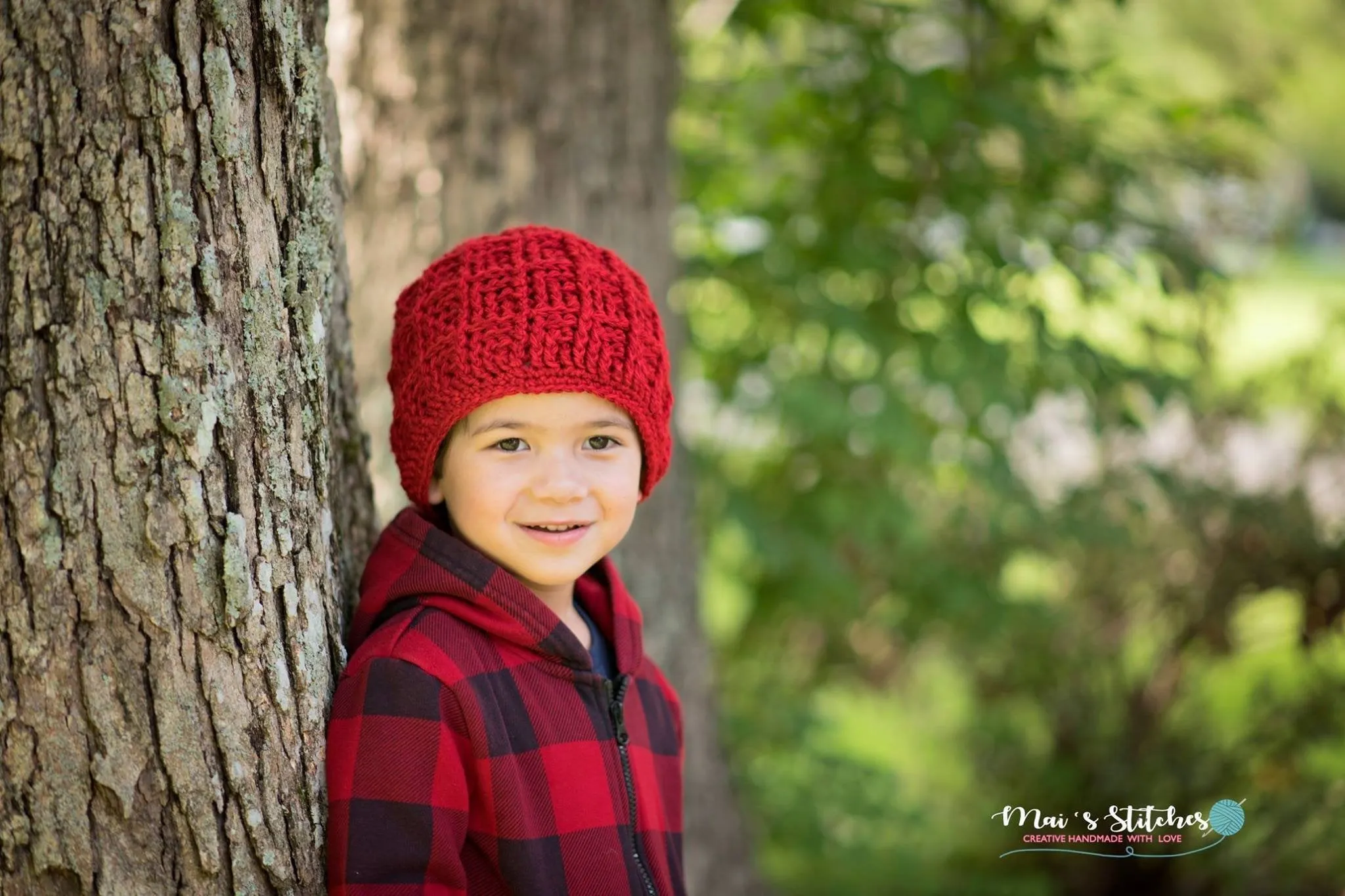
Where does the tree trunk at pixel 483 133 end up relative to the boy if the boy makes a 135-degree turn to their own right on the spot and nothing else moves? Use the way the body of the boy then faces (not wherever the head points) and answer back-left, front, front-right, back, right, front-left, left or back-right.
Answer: right

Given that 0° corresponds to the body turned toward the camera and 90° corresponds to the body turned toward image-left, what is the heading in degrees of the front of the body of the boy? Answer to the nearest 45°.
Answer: approximately 315°
